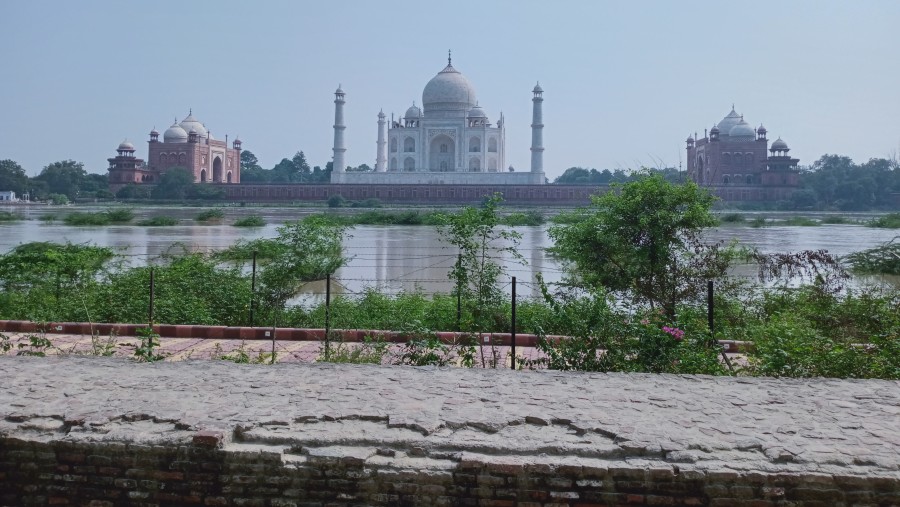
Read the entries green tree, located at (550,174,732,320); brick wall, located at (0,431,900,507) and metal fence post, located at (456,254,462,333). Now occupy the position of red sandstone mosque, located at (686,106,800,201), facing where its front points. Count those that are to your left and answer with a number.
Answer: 3

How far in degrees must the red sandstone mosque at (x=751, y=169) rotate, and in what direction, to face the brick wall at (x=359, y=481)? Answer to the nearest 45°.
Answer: approximately 90° to its left

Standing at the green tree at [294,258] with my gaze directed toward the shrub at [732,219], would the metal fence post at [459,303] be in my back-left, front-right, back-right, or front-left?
back-right

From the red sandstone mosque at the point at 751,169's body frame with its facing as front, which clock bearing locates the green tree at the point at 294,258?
The green tree is roughly at 9 o'clock from the red sandstone mosque.

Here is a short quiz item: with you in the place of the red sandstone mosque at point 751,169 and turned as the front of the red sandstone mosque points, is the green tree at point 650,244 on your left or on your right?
on your left

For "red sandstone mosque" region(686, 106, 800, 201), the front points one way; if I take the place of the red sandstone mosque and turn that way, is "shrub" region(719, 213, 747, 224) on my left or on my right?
on my left

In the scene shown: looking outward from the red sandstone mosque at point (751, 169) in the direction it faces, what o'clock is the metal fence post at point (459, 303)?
The metal fence post is roughly at 9 o'clock from the red sandstone mosque.

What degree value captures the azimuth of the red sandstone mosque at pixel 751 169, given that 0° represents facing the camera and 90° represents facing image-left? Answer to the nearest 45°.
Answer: approximately 90°

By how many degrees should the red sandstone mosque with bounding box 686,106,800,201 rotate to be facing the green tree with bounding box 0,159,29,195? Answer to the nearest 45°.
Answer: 0° — it already faces it

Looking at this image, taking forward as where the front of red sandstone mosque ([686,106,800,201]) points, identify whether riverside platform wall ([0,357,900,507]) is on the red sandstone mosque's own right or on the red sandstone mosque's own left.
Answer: on the red sandstone mosque's own left
